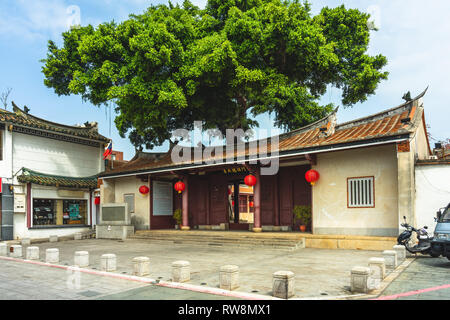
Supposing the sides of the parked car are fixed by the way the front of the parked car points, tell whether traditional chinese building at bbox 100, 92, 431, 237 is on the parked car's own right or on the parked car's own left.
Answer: on the parked car's own right

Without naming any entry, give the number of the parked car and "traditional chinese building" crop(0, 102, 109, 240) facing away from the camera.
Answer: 0

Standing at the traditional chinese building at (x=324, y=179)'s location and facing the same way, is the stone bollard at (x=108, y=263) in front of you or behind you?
in front

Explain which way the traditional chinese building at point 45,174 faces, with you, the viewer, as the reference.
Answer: facing the viewer and to the right of the viewer

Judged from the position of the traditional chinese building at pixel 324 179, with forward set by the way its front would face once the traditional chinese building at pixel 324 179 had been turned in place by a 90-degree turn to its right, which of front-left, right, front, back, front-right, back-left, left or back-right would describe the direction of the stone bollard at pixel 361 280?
back-left

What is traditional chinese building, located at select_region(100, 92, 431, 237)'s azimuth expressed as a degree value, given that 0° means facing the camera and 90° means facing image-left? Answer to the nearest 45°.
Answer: approximately 45°

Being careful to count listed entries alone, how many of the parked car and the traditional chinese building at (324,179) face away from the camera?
0

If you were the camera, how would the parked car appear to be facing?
facing the viewer and to the left of the viewer

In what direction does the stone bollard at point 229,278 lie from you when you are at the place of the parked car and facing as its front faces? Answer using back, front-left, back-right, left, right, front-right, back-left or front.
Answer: front

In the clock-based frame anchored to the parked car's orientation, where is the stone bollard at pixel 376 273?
The stone bollard is roughly at 11 o'clock from the parked car.
